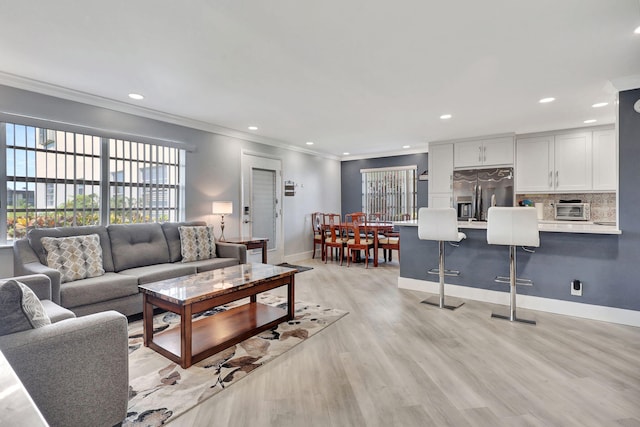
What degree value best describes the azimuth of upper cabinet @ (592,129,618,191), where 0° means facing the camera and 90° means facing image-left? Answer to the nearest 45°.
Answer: approximately 0°

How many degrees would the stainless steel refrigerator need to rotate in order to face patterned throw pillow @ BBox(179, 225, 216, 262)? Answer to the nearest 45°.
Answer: approximately 45° to its right

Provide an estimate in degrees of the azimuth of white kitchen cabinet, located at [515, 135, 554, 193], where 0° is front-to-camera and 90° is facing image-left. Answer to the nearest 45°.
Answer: approximately 0°

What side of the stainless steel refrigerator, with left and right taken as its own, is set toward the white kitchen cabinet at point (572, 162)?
left

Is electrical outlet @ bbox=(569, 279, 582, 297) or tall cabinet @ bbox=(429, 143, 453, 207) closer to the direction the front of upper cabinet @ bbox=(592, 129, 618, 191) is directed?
the electrical outlet

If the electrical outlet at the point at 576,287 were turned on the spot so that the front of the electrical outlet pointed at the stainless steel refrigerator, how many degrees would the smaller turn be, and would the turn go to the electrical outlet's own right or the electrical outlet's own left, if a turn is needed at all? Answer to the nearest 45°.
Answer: approximately 135° to the electrical outlet's own right

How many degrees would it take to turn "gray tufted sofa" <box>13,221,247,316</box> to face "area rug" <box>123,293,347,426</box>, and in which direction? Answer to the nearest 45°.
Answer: approximately 45° to its right
